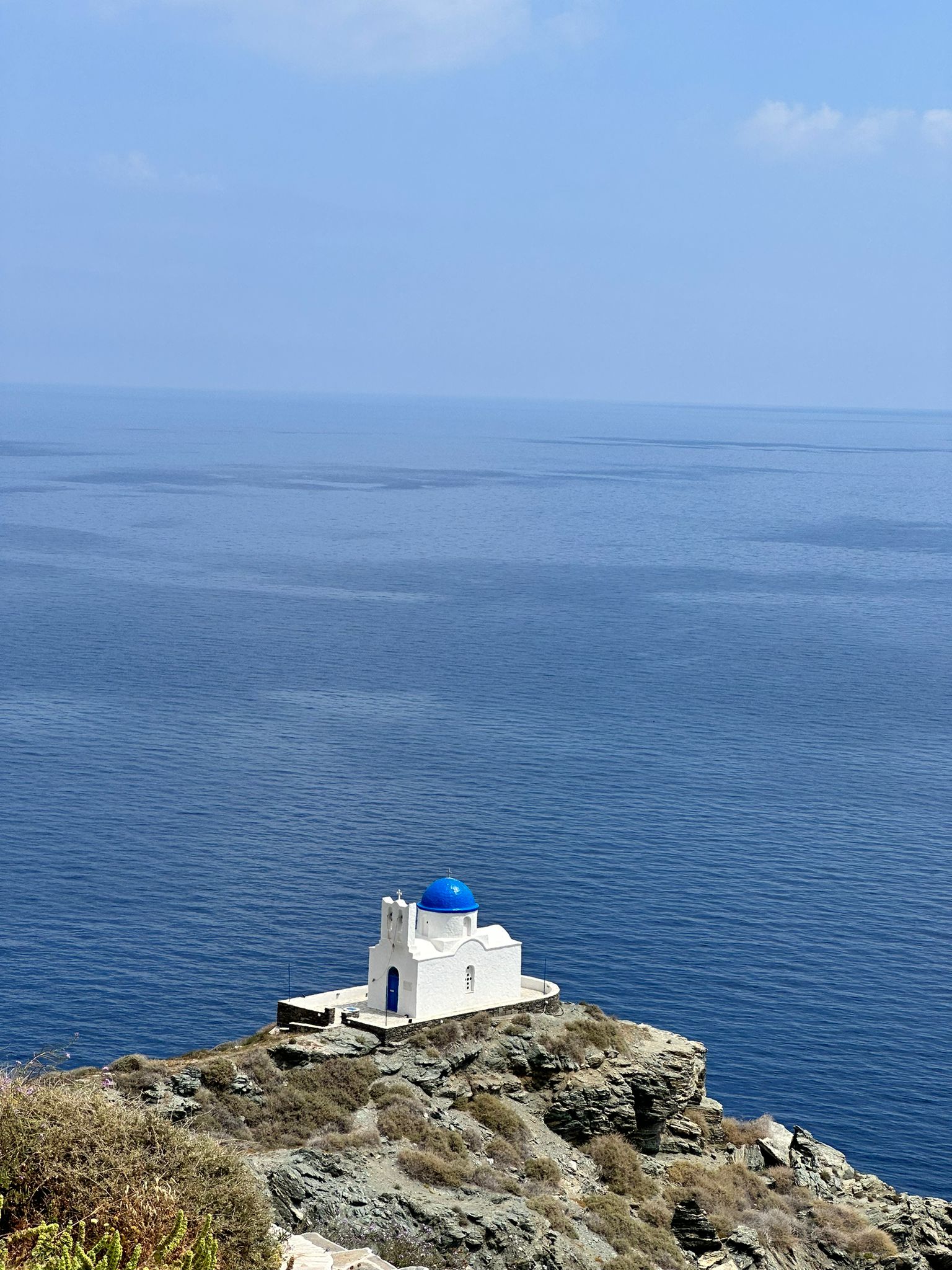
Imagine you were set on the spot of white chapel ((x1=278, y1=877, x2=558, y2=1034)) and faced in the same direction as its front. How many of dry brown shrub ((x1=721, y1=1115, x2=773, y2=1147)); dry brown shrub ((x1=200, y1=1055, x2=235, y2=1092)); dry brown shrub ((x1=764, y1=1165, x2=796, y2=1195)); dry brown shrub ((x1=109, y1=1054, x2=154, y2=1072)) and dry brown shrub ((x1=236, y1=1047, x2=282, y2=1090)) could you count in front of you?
3

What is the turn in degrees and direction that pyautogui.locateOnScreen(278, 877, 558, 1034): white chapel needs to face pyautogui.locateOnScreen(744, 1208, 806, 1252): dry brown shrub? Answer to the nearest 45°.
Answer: approximately 90° to its left

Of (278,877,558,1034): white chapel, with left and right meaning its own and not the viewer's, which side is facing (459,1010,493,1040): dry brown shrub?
left

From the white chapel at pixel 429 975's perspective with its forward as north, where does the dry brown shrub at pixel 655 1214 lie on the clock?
The dry brown shrub is roughly at 9 o'clock from the white chapel.

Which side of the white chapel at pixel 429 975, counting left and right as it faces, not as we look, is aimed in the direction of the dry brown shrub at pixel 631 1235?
left

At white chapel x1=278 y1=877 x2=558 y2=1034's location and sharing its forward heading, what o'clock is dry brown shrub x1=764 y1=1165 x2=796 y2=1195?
The dry brown shrub is roughly at 8 o'clock from the white chapel.

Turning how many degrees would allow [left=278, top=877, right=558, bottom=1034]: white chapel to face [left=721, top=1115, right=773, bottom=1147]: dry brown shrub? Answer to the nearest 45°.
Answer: approximately 135° to its left

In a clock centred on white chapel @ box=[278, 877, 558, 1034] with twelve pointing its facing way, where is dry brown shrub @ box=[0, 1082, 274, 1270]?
The dry brown shrub is roughly at 11 o'clock from the white chapel.

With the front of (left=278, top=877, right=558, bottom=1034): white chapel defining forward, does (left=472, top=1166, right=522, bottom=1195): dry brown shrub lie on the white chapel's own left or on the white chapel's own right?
on the white chapel's own left

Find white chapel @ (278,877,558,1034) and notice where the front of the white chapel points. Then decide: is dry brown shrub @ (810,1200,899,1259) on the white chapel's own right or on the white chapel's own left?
on the white chapel's own left

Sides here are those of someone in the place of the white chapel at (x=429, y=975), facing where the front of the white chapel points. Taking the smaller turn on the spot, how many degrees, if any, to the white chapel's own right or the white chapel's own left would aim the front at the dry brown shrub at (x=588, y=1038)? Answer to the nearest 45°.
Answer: approximately 135° to the white chapel's own left

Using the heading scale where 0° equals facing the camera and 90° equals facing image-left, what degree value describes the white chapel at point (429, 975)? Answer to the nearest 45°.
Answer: approximately 45°

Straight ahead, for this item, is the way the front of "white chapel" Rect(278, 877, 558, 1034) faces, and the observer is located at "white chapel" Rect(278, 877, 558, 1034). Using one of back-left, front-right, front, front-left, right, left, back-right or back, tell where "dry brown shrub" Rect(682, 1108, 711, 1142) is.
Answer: back-left
